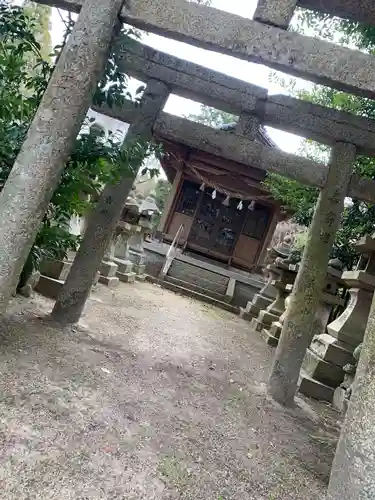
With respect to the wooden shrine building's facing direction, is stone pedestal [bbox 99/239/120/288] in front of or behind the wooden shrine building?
in front

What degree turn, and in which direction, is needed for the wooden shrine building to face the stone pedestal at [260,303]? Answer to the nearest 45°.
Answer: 0° — it already faces it

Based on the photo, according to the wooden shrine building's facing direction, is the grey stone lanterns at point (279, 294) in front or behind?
in front

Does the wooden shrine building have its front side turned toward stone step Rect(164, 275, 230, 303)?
yes

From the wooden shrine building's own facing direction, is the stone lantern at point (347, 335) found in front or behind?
in front

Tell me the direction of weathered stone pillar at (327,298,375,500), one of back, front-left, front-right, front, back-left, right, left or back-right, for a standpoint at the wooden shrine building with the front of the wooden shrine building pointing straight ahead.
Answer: front

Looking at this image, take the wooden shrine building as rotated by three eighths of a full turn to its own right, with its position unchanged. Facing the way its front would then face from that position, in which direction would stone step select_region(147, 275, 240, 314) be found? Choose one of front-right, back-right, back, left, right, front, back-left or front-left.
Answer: back-left

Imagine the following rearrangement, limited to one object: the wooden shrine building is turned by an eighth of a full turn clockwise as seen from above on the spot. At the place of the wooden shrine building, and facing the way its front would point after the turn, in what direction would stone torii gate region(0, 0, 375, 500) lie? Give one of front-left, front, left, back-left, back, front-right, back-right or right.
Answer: front-left

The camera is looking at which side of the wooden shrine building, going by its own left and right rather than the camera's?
front
